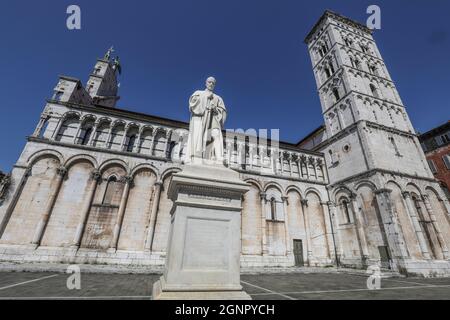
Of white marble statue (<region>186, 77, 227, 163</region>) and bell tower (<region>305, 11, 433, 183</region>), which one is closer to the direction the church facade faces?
the white marble statue

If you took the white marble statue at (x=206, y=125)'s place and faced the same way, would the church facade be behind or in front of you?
behind

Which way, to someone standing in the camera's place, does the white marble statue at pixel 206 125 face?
facing the viewer

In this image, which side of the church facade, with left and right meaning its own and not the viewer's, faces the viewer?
left

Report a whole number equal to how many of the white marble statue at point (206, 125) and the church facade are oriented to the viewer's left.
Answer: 1

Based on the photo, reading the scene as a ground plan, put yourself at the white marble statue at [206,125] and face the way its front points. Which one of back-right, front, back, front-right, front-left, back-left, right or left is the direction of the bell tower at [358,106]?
back-left
